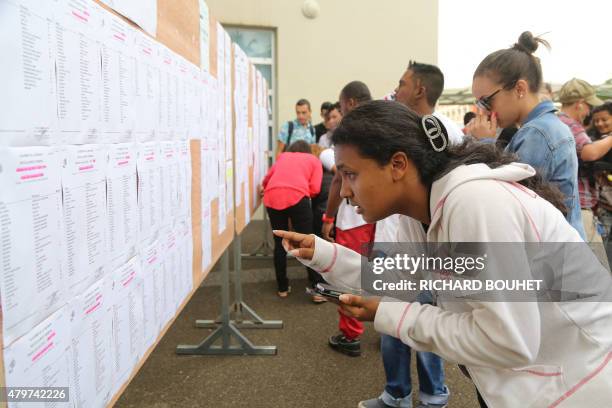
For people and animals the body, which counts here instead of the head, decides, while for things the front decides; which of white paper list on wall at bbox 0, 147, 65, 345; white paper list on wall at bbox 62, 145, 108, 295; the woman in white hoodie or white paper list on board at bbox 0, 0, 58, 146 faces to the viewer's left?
the woman in white hoodie

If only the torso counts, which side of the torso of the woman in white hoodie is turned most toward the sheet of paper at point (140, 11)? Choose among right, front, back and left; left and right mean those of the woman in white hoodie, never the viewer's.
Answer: front

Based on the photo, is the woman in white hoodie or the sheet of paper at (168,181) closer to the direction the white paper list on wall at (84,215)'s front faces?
the woman in white hoodie

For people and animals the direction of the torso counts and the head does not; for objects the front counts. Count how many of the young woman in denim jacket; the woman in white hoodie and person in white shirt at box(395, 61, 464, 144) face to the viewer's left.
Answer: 3

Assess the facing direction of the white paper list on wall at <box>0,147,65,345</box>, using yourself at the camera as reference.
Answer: facing the viewer and to the right of the viewer

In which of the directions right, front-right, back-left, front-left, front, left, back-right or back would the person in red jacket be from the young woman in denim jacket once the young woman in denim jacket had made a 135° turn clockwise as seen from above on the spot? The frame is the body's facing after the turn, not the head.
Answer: left

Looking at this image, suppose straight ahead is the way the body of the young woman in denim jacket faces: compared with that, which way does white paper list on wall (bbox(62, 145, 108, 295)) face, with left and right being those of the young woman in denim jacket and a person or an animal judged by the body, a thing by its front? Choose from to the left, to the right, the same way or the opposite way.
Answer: the opposite way

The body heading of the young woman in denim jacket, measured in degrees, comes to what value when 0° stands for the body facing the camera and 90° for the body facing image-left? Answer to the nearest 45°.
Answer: approximately 90°

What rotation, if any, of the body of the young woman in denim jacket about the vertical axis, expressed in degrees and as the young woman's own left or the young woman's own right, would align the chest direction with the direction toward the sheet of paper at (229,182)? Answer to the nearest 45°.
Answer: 0° — they already face it

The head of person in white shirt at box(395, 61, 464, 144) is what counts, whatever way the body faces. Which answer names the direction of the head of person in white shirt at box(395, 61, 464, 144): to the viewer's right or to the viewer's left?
to the viewer's left

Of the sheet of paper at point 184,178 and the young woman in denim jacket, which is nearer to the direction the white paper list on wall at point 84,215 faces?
the young woman in denim jacket

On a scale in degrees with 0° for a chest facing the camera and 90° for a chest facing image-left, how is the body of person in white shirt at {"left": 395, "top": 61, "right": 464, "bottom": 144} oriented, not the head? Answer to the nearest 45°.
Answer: approximately 90°

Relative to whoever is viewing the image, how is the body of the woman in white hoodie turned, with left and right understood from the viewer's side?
facing to the left of the viewer
